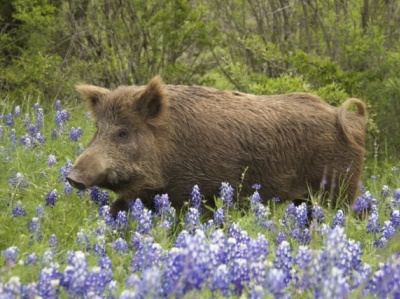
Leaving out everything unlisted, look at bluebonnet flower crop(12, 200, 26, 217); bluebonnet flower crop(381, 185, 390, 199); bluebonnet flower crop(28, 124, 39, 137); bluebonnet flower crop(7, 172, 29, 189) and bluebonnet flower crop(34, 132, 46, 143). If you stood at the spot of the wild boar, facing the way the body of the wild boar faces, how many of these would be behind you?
1

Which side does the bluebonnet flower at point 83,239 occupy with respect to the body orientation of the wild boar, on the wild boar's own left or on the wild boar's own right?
on the wild boar's own left

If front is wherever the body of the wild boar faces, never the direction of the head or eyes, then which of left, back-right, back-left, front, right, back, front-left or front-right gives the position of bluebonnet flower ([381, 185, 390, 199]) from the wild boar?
back

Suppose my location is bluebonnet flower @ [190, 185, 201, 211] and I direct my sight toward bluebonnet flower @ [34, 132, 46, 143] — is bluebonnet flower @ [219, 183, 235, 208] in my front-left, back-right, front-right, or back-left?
back-right

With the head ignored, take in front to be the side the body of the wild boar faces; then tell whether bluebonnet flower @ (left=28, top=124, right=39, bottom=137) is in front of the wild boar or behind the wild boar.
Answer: in front

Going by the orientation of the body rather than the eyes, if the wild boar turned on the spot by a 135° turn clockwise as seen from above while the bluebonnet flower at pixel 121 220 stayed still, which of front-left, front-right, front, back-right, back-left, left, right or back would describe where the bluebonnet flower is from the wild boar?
back

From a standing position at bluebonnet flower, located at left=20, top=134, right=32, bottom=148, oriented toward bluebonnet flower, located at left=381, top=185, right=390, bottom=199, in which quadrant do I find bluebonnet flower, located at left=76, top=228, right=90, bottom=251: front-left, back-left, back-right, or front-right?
front-right

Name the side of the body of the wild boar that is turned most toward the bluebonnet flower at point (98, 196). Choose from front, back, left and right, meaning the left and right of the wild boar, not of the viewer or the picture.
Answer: front

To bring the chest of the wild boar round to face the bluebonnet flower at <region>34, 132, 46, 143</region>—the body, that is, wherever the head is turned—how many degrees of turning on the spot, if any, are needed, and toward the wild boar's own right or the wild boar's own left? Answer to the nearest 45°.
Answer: approximately 45° to the wild boar's own right

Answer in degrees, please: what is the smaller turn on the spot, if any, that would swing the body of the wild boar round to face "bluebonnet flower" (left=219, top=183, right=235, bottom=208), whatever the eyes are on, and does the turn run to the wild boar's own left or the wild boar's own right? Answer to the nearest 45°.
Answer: approximately 90° to the wild boar's own left

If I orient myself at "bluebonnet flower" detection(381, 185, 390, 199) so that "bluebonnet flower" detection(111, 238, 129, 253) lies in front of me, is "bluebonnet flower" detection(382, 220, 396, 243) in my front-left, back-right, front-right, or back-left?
front-left

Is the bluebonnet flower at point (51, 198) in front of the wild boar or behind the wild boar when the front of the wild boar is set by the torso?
in front

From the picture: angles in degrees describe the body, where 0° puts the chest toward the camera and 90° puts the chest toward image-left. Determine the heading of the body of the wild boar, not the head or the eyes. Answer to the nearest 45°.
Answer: approximately 90°
